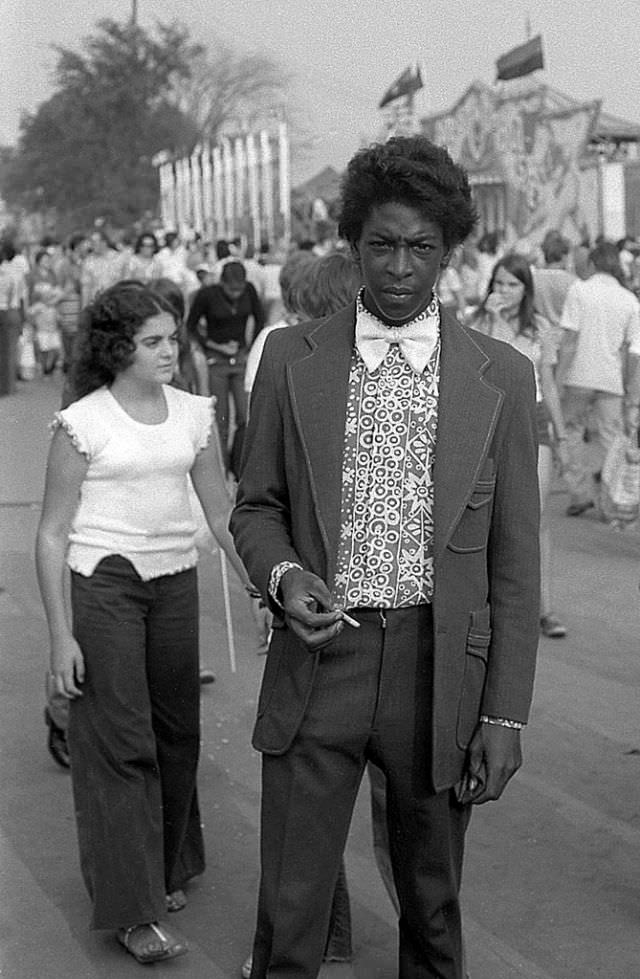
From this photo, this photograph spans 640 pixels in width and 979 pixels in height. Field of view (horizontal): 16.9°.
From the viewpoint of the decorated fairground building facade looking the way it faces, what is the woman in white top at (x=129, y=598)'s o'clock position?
The woman in white top is roughly at 12 o'clock from the decorated fairground building facade.

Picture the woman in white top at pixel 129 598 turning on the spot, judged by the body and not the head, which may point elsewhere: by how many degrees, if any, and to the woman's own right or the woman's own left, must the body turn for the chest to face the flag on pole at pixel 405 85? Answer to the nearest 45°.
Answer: approximately 135° to the woman's own left

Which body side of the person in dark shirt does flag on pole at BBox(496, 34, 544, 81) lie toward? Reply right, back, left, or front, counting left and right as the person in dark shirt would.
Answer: back

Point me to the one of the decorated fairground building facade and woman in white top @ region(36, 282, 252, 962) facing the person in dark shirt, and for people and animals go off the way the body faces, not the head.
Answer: the decorated fairground building facade

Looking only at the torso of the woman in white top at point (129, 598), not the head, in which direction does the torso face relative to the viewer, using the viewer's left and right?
facing the viewer and to the right of the viewer

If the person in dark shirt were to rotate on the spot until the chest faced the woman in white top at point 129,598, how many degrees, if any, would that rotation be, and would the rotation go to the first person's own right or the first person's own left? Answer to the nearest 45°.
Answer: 0° — they already face them

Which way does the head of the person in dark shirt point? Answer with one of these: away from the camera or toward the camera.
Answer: toward the camera

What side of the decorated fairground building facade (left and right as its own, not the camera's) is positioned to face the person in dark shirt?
front

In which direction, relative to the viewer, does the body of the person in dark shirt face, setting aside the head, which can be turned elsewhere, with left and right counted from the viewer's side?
facing the viewer

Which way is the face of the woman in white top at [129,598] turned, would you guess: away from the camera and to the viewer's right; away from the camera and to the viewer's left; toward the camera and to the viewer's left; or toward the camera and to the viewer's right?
toward the camera and to the viewer's right

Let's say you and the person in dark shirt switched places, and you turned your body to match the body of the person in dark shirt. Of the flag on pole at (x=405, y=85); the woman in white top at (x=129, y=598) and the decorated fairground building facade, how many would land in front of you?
1

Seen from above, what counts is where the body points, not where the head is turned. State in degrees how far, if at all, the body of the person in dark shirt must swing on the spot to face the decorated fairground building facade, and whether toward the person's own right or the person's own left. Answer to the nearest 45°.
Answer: approximately 180°

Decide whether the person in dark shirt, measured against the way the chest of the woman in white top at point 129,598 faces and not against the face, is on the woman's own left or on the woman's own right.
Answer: on the woman's own left

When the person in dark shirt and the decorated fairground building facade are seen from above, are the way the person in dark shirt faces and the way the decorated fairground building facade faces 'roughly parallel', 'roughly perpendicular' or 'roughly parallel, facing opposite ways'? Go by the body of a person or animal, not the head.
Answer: roughly parallel

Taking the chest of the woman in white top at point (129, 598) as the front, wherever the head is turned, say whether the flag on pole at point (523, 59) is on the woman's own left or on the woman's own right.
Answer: on the woman's own left
